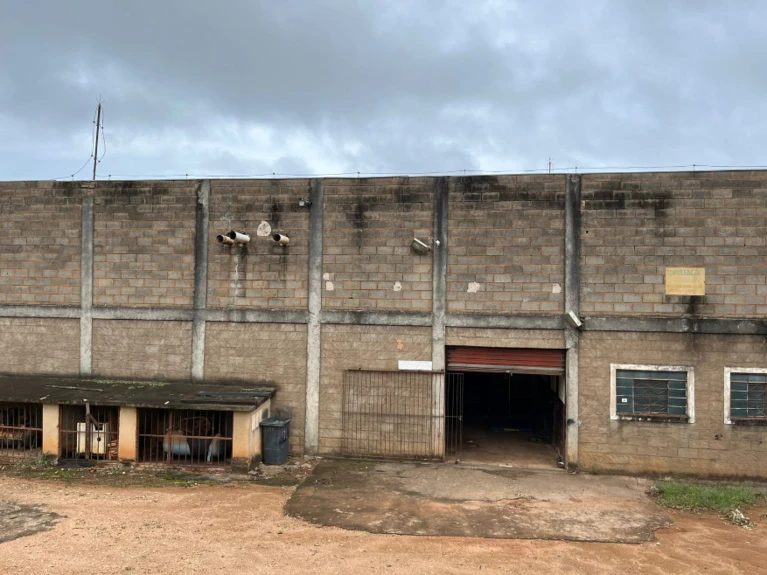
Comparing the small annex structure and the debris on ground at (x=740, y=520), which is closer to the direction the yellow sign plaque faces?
the debris on ground

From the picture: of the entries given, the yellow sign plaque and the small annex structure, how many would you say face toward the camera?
2

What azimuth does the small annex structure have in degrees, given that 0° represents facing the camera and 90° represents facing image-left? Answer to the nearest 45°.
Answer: approximately 0°

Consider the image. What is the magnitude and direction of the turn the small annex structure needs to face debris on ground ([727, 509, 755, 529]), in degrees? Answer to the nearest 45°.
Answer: approximately 45° to its left

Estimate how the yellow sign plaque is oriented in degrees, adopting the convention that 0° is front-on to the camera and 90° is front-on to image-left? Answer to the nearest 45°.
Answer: approximately 0°
